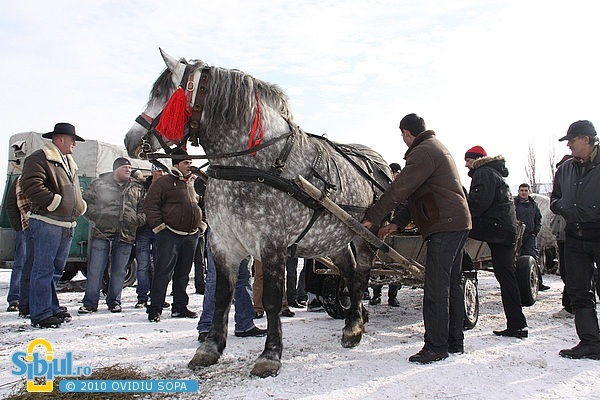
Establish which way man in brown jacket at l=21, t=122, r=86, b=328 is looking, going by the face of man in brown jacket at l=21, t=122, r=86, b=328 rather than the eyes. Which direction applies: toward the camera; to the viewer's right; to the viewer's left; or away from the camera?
to the viewer's right

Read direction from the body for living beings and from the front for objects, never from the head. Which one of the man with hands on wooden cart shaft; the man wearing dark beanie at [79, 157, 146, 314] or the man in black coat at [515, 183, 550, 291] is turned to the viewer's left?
the man with hands on wooden cart shaft

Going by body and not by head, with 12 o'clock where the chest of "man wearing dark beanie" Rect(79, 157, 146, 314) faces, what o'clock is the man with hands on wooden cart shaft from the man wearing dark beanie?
The man with hands on wooden cart shaft is roughly at 11 o'clock from the man wearing dark beanie.

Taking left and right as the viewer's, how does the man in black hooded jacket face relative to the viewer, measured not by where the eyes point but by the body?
facing to the left of the viewer

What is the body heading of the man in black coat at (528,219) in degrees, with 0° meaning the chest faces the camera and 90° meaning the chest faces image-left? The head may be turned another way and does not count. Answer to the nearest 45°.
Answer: approximately 0°

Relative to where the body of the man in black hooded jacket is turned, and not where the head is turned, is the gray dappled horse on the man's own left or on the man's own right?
on the man's own left

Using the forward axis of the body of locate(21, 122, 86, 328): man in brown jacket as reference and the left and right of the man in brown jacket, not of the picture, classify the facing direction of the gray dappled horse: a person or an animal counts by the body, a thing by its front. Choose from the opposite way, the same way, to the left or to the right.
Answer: to the right

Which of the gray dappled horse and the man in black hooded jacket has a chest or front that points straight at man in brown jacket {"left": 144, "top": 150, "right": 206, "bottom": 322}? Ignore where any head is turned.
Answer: the man in black hooded jacket

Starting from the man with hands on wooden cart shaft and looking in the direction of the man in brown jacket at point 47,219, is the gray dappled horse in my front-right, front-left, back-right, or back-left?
front-left

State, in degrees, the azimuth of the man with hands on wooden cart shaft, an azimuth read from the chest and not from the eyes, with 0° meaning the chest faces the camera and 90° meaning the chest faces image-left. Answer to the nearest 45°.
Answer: approximately 90°

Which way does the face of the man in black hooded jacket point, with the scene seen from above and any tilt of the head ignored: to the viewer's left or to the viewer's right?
to the viewer's left

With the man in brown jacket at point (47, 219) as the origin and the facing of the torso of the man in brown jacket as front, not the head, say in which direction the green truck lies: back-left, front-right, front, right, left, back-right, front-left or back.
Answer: back-left

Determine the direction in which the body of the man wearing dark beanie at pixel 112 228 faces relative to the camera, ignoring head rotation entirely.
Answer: toward the camera

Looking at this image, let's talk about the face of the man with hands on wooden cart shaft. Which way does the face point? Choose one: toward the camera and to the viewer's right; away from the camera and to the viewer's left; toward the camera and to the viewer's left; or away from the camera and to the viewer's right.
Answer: away from the camera and to the viewer's left

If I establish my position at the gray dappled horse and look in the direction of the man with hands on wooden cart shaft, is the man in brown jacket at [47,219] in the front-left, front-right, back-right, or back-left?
back-left

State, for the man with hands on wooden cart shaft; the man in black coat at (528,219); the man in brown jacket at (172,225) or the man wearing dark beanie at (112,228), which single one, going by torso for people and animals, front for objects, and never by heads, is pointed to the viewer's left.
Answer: the man with hands on wooden cart shaft

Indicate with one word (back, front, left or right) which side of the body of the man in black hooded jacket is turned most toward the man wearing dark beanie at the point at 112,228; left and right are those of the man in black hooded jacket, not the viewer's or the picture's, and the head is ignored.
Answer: front
